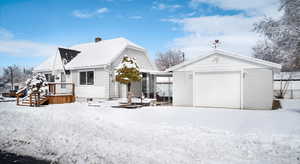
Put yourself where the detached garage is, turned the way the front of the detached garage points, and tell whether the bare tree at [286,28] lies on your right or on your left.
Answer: on your left

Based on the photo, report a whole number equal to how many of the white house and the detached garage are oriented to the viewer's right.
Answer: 0

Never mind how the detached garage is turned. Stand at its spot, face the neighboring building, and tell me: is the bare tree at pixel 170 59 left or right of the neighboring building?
left

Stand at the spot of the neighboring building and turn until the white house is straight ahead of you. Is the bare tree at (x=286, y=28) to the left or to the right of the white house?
left

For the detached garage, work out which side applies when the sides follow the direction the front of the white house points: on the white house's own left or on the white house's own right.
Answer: on the white house's own left

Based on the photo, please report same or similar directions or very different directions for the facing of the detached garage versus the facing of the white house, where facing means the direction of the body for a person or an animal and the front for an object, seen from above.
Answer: same or similar directions

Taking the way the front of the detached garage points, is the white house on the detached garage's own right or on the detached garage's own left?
on the detached garage's own right

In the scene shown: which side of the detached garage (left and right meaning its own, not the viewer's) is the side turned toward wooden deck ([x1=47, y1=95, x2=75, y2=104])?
right

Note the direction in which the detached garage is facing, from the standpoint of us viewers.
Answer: facing the viewer

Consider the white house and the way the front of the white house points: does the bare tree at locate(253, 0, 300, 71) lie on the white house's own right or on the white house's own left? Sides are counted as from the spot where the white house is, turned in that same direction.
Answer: on the white house's own left

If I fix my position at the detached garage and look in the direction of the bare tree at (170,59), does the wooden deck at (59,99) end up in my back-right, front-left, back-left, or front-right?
front-left

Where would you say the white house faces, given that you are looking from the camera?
facing the viewer and to the left of the viewer

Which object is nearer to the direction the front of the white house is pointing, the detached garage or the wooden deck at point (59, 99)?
the wooden deck
